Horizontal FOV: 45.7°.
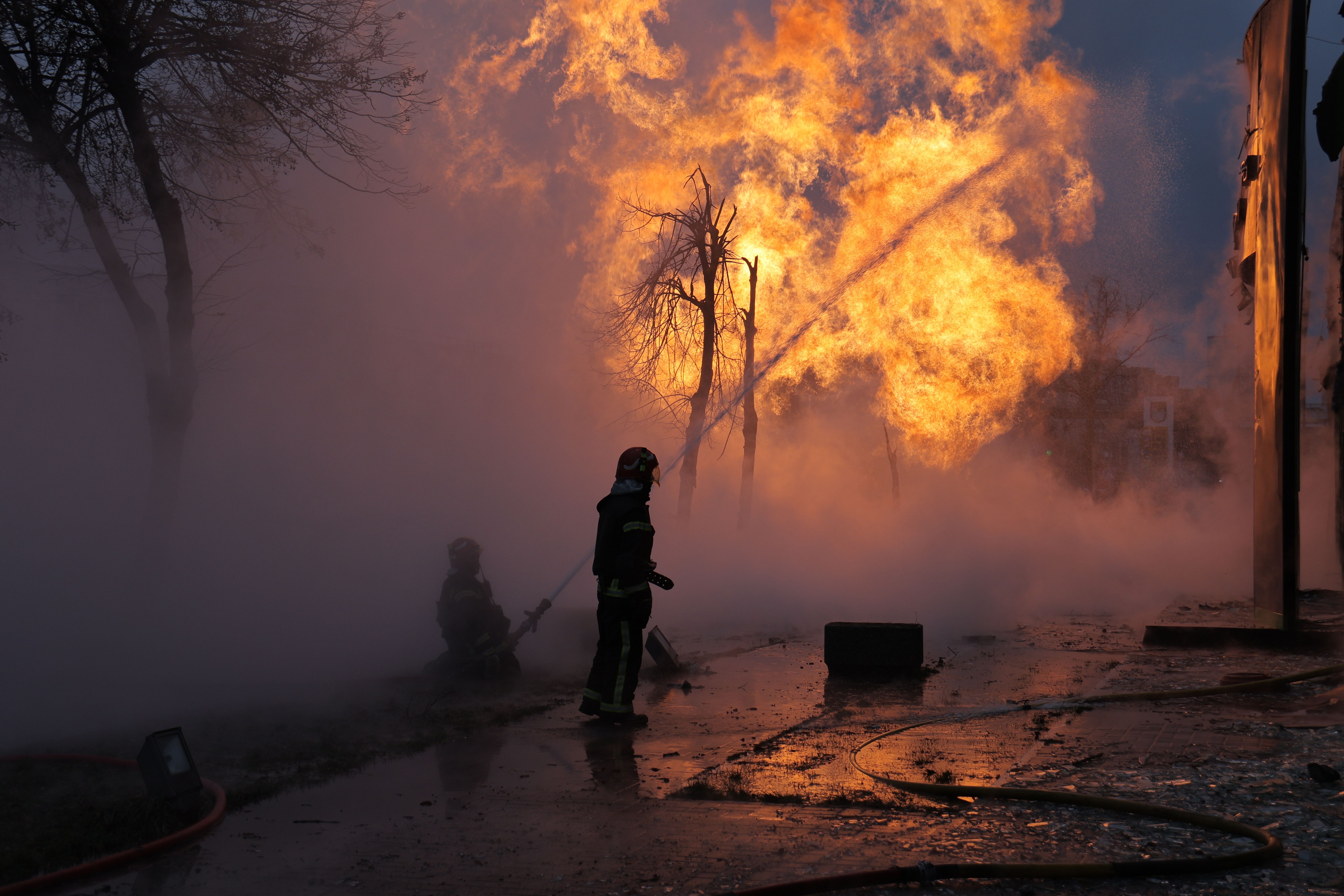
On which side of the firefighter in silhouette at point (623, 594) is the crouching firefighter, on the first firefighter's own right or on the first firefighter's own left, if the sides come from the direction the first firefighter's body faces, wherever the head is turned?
on the first firefighter's own left

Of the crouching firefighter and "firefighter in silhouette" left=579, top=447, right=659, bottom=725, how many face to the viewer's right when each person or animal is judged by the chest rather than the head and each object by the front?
2

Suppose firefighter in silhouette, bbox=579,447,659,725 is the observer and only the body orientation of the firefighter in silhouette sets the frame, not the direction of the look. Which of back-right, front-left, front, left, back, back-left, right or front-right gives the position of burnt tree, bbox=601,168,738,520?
left

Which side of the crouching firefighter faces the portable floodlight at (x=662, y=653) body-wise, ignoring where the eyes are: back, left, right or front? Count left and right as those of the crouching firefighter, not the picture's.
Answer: front

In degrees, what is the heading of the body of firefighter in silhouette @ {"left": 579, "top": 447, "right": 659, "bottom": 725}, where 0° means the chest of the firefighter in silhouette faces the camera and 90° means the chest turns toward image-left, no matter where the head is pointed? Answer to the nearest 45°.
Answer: approximately 270°

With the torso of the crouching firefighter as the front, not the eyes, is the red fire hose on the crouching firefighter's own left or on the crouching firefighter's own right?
on the crouching firefighter's own right

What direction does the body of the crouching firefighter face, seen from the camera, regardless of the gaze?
to the viewer's right

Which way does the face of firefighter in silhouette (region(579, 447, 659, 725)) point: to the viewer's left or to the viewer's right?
to the viewer's right

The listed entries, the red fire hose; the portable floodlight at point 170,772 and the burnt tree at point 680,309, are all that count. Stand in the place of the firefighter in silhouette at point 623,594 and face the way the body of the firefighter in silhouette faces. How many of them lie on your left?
1

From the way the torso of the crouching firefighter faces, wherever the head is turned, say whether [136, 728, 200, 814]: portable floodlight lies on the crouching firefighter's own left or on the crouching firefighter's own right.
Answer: on the crouching firefighter's own right

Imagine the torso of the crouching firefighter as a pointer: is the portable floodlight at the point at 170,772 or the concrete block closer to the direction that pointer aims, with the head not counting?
the concrete block
